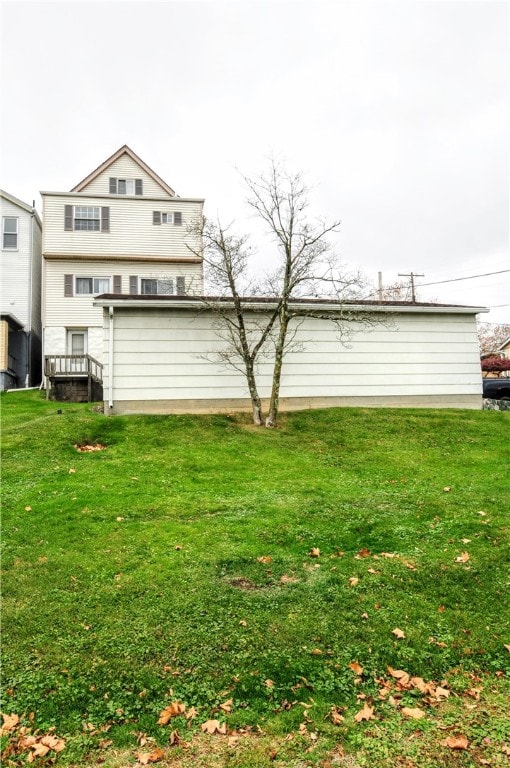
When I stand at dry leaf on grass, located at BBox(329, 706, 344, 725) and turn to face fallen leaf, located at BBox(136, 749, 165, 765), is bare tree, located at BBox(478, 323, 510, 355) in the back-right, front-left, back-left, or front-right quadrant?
back-right

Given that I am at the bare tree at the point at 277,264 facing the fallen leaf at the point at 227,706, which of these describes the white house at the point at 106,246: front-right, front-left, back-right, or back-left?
back-right

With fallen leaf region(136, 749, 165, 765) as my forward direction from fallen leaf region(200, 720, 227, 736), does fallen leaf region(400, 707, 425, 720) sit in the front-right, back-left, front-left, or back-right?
back-left

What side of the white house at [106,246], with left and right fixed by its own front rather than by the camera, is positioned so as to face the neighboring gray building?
right
